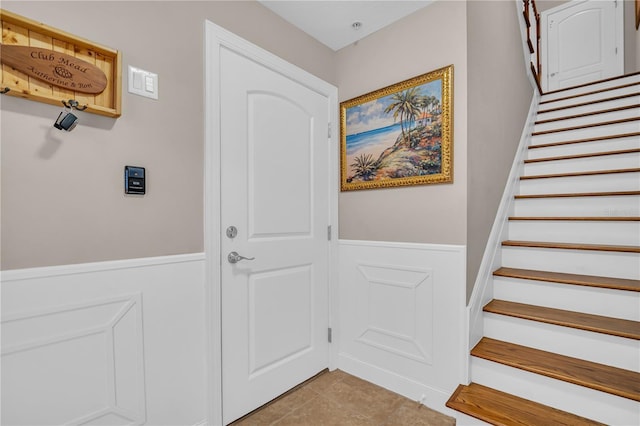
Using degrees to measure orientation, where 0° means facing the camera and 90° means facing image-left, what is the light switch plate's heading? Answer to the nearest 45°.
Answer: approximately 315°

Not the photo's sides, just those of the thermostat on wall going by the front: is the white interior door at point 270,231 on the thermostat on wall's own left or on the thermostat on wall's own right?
on the thermostat on wall's own left

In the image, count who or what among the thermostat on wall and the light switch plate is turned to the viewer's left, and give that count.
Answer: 0

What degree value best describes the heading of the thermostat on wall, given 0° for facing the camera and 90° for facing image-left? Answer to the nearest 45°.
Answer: approximately 315°
